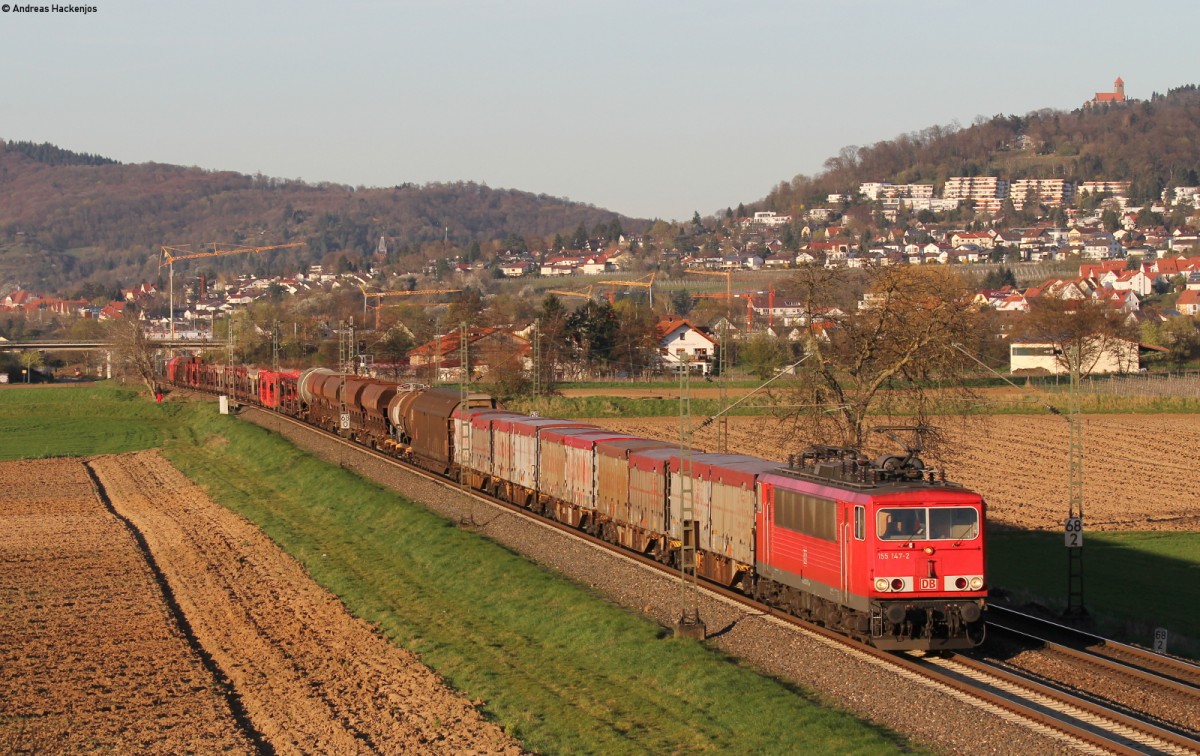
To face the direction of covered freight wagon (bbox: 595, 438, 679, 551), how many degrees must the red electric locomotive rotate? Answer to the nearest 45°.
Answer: approximately 135° to its right

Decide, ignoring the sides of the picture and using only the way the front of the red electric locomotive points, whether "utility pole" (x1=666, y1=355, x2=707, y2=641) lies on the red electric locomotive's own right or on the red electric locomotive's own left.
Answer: on the red electric locomotive's own right

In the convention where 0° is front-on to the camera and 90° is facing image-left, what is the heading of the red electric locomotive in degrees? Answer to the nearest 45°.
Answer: approximately 0°

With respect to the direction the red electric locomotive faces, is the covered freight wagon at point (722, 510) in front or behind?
behind

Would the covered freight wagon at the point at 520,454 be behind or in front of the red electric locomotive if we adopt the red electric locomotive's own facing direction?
behind

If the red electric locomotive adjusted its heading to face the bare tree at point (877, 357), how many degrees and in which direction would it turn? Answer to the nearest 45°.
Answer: approximately 180°
